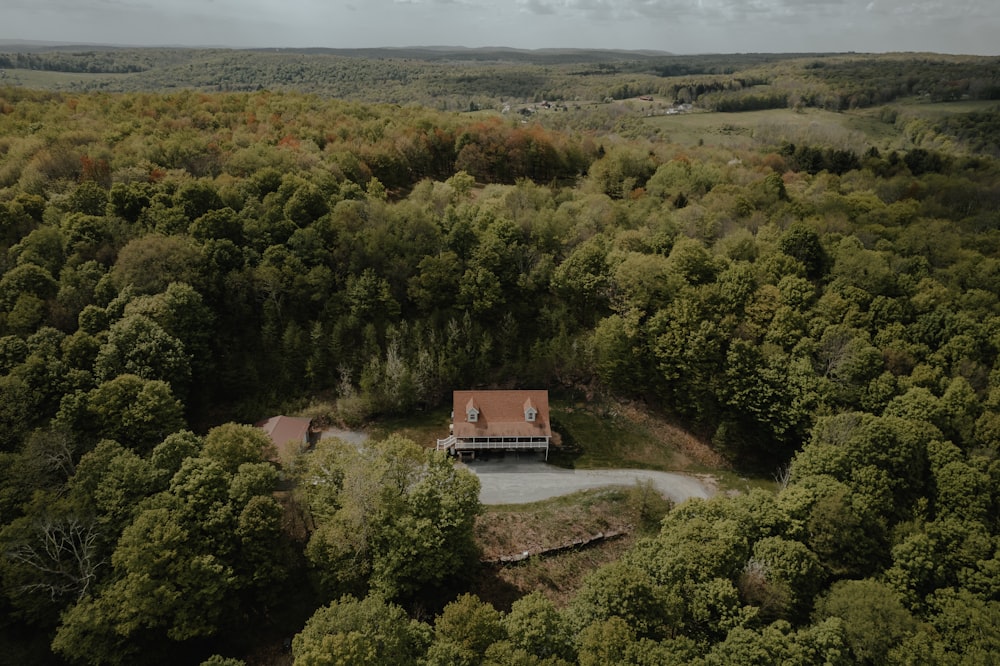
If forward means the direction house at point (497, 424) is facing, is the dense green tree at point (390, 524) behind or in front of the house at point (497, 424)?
in front

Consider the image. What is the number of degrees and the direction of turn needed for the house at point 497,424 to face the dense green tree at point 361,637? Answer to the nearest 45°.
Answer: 0° — it already faces it

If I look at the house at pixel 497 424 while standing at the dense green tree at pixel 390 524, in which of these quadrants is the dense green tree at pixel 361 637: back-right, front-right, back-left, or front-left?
back-right

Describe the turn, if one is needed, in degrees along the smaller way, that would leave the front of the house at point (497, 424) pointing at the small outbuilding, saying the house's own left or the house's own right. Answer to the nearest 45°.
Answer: approximately 90° to the house's own right

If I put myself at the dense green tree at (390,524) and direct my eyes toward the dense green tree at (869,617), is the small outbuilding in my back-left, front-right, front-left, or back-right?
back-left

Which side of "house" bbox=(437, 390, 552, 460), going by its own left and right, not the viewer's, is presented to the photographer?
front

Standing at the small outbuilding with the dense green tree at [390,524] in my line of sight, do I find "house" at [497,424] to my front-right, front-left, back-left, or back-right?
front-left

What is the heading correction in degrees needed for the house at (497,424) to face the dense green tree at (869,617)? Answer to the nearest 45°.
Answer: approximately 45° to its left

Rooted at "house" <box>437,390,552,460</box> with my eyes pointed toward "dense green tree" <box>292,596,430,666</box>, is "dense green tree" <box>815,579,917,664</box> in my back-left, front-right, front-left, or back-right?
front-left

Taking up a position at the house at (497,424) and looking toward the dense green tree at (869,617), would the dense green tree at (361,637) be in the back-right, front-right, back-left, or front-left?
front-right

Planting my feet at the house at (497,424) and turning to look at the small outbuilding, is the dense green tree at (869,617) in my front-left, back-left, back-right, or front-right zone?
back-left

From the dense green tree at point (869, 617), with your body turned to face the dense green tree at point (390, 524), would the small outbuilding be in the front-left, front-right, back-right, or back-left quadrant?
front-right

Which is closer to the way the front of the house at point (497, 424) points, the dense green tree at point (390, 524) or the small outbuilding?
the dense green tree
